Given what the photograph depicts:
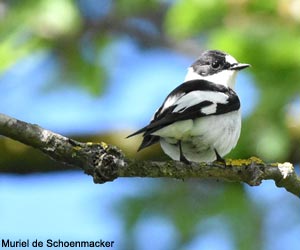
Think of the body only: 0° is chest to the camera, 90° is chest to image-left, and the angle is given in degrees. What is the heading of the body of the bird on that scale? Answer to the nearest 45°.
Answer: approximately 270°
